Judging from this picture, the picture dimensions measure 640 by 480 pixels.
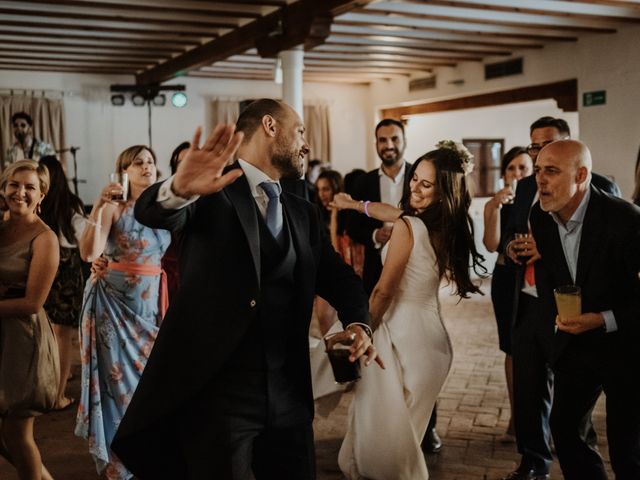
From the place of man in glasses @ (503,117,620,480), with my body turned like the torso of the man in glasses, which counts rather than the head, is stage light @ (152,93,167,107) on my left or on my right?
on my right

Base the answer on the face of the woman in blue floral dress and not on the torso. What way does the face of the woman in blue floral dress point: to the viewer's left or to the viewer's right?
to the viewer's right

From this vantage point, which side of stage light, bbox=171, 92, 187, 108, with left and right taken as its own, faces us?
front

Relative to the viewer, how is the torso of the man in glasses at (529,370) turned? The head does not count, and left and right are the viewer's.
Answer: facing the viewer and to the left of the viewer

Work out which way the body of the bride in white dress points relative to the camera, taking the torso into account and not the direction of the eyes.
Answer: to the viewer's left

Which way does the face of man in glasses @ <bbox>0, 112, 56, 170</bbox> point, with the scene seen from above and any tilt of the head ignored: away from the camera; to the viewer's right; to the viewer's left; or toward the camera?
toward the camera

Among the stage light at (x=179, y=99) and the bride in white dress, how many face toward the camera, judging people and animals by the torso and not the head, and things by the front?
1

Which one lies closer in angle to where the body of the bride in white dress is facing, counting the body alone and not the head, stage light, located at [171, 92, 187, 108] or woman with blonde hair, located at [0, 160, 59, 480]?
the woman with blonde hair

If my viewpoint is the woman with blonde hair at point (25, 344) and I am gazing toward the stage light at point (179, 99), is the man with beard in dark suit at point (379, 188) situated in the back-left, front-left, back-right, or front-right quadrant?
front-right

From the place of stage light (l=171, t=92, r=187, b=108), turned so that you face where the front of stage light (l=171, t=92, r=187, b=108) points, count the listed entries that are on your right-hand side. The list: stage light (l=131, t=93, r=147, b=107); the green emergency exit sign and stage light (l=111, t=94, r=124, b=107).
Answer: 2

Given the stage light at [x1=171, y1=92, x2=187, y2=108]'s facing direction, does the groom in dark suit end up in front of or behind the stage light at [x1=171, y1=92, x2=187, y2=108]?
in front

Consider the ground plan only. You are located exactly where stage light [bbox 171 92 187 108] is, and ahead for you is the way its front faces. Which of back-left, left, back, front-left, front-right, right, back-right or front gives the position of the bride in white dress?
front

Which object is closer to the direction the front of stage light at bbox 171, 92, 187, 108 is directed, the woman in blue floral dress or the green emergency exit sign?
the woman in blue floral dress
